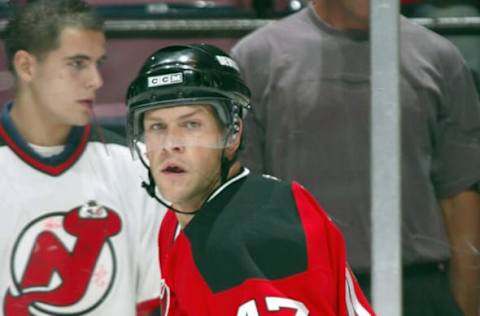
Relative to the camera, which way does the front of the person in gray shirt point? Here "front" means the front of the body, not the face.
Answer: toward the camera

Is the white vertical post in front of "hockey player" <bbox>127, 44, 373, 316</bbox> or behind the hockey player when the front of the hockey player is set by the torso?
behind

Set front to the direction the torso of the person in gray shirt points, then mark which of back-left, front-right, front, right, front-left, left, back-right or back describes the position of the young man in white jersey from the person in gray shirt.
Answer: right

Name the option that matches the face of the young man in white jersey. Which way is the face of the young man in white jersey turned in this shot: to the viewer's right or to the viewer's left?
to the viewer's right
